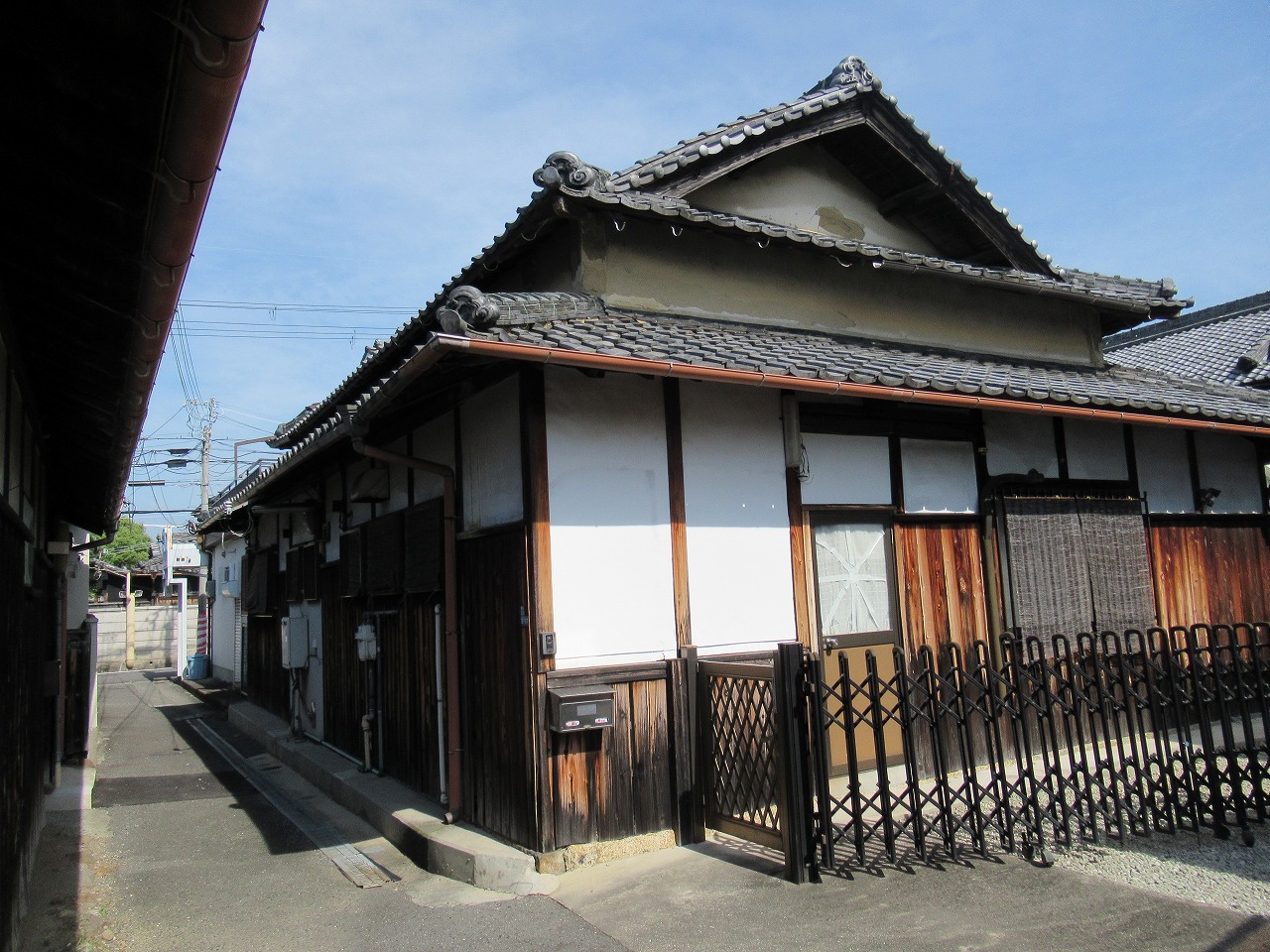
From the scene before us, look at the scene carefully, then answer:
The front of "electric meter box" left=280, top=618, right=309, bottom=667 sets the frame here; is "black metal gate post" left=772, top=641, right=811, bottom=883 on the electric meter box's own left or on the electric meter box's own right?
on the electric meter box's own left

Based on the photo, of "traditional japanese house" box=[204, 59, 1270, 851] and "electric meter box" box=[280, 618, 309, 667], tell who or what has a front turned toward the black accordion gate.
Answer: the traditional japanese house

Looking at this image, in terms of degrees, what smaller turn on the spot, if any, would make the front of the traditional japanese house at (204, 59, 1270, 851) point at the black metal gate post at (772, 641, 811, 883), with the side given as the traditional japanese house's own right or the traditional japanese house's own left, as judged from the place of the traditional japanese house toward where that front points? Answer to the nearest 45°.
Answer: approximately 45° to the traditional japanese house's own right

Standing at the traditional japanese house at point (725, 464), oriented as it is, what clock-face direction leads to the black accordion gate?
The black accordion gate is roughly at 12 o'clock from the traditional japanese house.

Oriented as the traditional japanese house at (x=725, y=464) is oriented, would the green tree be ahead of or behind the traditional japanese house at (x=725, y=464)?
behind

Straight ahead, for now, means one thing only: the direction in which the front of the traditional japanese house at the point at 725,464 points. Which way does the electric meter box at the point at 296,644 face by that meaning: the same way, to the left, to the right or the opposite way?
to the right

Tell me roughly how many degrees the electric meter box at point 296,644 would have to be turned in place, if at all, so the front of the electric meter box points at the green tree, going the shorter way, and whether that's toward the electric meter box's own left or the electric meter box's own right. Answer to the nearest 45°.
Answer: approximately 90° to the electric meter box's own right

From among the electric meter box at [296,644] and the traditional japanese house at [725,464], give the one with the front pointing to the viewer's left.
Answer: the electric meter box

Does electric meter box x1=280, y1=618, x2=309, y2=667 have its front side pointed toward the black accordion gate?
no

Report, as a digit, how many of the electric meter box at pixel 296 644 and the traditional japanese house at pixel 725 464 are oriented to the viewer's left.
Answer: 1

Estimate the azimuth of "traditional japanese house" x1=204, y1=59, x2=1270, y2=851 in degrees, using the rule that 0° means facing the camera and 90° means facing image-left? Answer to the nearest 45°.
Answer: approximately 315°

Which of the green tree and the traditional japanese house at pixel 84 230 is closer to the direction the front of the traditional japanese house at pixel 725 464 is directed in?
the traditional japanese house

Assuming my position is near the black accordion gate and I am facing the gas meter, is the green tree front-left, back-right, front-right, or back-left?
front-right

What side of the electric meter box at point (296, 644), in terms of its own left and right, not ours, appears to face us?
left
